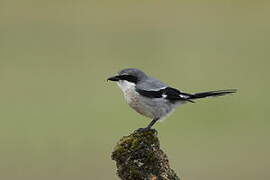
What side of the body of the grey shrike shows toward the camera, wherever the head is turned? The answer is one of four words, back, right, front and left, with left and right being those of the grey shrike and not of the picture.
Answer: left
